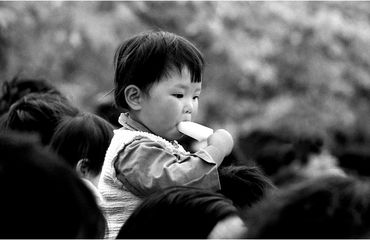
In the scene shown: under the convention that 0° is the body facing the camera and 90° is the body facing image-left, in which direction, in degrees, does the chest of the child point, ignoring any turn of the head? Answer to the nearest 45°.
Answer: approximately 270°

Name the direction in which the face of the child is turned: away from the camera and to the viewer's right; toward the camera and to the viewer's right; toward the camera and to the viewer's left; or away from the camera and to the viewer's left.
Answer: toward the camera and to the viewer's right
